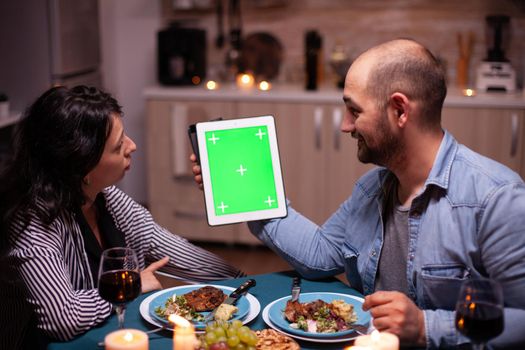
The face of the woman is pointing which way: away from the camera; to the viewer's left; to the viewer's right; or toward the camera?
to the viewer's right

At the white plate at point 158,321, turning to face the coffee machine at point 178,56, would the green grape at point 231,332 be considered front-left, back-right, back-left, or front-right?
back-right

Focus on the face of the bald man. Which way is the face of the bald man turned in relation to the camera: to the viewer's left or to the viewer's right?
to the viewer's left

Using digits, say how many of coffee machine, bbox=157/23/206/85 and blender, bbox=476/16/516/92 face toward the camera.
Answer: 2

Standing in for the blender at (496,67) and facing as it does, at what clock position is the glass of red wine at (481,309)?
The glass of red wine is roughly at 12 o'clock from the blender.

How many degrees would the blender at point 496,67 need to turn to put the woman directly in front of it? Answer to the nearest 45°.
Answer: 0° — it already faces them

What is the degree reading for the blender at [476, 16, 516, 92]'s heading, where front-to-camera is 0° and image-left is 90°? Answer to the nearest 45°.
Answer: approximately 0°

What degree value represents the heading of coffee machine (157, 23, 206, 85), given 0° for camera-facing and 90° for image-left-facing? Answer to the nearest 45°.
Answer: approximately 0°

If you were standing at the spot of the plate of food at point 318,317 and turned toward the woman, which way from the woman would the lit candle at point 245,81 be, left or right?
right

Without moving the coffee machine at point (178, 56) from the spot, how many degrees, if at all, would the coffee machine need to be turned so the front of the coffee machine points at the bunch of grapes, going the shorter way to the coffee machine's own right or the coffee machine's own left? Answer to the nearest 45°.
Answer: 0° — it already faces it
